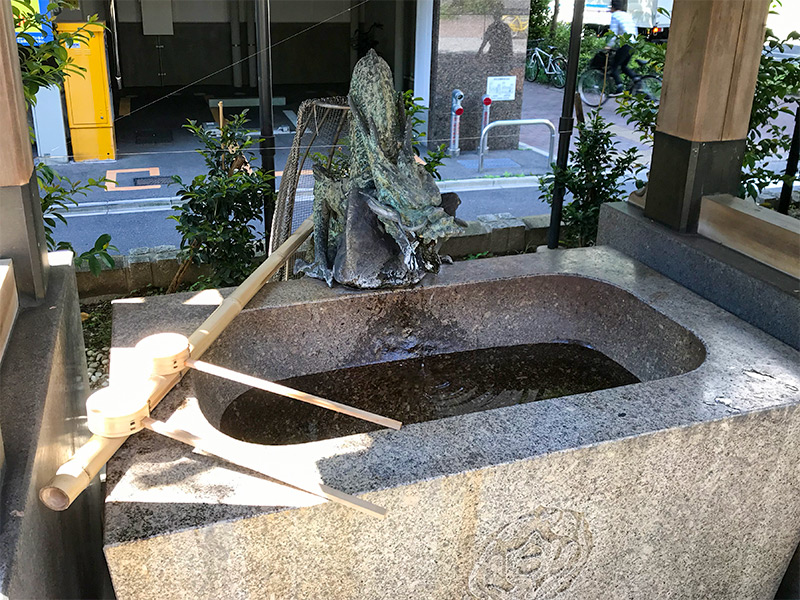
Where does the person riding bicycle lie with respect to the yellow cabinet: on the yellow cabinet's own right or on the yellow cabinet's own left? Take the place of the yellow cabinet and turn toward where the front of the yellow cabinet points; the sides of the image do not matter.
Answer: on the yellow cabinet's own left

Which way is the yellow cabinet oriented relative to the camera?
toward the camera

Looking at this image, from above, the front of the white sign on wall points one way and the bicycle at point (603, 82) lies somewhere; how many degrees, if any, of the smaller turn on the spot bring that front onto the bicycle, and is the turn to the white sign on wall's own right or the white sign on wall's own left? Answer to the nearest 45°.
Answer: approximately 135° to the white sign on wall's own left

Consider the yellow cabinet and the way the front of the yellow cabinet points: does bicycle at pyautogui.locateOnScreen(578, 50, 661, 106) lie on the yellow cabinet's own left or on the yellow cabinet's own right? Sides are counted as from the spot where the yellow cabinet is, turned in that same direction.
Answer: on the yellow cabinet's own left

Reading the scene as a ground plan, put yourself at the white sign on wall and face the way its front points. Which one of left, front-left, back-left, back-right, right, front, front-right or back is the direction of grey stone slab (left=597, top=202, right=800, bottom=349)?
front

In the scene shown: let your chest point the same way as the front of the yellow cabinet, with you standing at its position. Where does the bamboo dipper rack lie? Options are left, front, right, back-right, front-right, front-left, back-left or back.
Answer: front

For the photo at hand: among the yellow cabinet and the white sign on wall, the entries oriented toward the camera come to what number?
2

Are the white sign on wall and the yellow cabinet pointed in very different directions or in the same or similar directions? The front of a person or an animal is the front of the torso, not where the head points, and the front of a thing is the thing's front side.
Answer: same or similar directions

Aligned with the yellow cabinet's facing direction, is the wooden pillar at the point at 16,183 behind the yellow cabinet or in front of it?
in front

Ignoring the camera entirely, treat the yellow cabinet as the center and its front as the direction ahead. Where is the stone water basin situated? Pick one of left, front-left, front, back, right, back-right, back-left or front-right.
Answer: front

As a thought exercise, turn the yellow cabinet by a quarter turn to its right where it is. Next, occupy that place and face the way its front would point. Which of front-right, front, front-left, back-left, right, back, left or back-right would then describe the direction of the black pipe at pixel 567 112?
back-left

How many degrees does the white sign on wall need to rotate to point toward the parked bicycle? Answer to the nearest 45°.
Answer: approximately 135° to its left

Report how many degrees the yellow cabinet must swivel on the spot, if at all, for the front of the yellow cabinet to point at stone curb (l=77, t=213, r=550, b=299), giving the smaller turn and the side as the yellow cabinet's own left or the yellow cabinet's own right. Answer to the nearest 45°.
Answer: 0° — it already faces it

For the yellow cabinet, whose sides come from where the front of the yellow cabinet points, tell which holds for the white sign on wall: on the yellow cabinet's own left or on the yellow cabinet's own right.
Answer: on the yellow cabinet's own left

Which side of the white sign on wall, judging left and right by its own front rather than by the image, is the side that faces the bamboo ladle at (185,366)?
front

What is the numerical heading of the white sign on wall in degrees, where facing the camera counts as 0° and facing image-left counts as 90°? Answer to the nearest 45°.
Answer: approximately 0°

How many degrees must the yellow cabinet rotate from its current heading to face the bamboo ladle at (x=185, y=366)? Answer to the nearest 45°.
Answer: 0° — it already faces it
